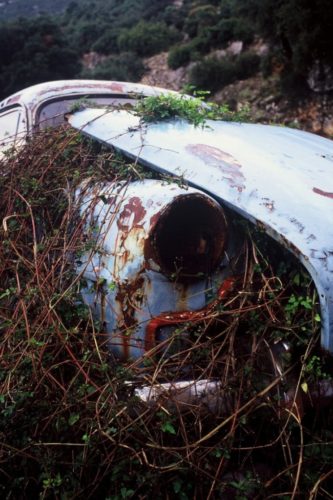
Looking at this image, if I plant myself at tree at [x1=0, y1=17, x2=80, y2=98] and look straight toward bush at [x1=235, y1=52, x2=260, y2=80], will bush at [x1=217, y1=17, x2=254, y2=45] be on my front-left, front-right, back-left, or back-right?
front-left

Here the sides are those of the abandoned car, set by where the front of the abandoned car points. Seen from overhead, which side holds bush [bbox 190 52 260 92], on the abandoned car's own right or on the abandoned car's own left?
on the abandoned car's own left

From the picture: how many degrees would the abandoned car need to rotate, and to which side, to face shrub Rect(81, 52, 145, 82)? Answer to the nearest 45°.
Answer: approximately 135° to its left

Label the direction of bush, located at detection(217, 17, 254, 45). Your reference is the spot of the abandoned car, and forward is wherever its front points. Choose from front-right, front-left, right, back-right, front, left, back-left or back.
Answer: back-left

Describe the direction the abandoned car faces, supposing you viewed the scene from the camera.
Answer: facing the viewer and to the right of the viewer

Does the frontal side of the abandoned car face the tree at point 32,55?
no

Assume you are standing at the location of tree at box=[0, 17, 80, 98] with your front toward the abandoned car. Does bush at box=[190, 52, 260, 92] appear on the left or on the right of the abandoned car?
left
